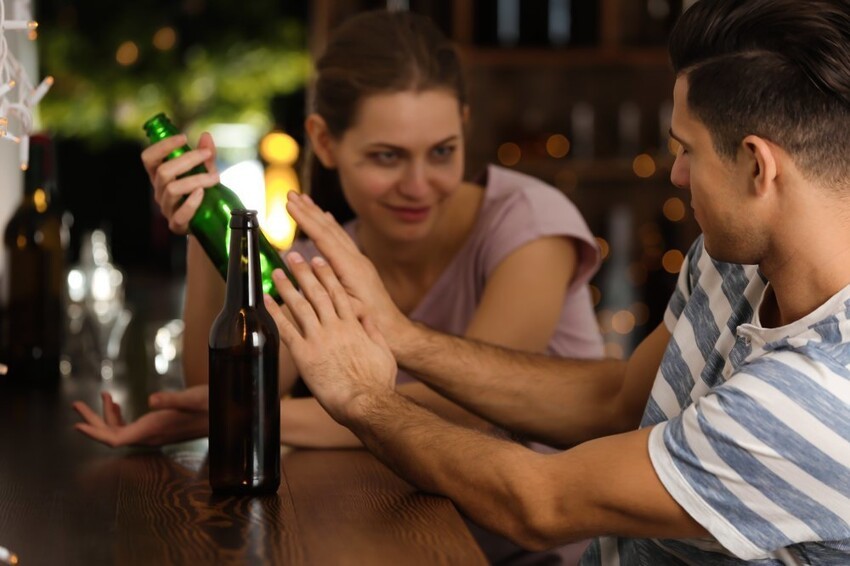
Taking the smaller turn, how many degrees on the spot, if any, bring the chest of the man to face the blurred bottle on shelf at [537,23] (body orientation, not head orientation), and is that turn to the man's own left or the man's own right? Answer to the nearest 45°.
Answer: approximately 90° to the man's own right

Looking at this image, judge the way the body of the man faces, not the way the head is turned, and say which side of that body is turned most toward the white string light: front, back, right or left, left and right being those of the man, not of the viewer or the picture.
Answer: front

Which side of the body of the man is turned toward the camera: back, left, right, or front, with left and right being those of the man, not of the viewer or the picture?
left

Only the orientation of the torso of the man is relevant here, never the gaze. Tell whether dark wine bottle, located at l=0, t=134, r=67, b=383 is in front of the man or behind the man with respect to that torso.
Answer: in front

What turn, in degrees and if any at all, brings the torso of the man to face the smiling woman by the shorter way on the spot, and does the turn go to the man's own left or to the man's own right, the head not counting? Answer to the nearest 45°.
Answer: approximately 45° to the man's own right

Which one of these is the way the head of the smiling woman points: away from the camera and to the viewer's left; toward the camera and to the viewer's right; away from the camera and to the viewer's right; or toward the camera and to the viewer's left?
toward the camera and to the viewer's right

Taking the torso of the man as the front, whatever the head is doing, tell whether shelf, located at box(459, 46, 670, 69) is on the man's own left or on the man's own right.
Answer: on the man's own right
